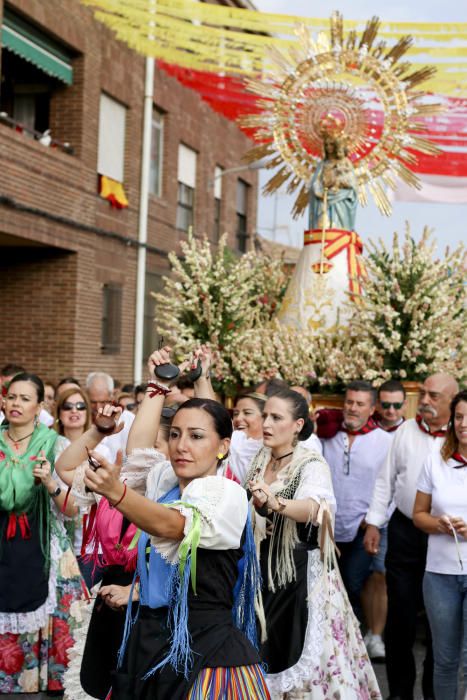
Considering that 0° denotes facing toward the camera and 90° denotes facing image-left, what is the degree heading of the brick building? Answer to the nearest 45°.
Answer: approximately 315°

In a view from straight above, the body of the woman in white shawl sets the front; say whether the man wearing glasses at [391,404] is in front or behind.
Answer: behind

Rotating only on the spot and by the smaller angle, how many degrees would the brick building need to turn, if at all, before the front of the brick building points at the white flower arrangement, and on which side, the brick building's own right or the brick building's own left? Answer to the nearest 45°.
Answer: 0° — it already faces it

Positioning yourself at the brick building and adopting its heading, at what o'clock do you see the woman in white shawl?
The woman in white shawl is roughly at 1 o'clock from the brick building.

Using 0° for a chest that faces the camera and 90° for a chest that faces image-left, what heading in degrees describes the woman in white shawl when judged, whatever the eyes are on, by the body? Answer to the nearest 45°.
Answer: approximately 45°

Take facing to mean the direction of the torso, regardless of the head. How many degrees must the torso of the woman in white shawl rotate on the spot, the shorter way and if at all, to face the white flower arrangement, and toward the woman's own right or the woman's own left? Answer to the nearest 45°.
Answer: approximately 135° to the woman's own right

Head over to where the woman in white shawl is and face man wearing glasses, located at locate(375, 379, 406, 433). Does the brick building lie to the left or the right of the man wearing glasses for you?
left

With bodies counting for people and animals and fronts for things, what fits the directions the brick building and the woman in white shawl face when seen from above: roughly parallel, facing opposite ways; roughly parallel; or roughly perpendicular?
roughly perpendicular
